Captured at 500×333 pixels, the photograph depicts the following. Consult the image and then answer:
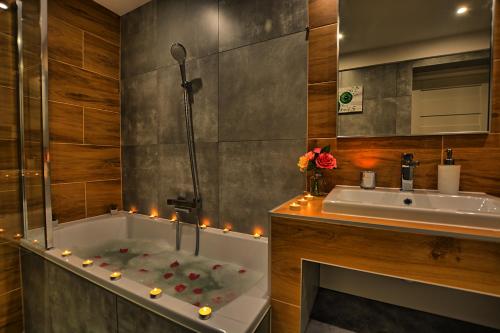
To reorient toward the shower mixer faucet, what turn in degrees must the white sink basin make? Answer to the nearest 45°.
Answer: approximately 90° to its right

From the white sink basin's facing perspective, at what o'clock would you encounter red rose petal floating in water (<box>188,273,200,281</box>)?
The red rose petal floating in water is roughly at 3 o'clock from the white sink basin.

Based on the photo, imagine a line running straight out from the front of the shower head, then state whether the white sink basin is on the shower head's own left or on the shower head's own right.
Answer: on the shower head's own left

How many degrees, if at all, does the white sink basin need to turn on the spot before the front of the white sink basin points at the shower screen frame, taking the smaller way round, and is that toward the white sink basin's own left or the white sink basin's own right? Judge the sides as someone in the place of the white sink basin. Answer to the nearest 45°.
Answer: approximately 90° to the white sink basin's own right

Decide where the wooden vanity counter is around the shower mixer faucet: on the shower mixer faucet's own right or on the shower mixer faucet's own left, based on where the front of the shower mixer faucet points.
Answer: on the shower mixer faucet's own left

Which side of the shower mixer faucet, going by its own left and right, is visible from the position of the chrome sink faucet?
left

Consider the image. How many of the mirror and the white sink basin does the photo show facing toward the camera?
2

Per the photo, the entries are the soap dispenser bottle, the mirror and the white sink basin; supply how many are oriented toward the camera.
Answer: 3
